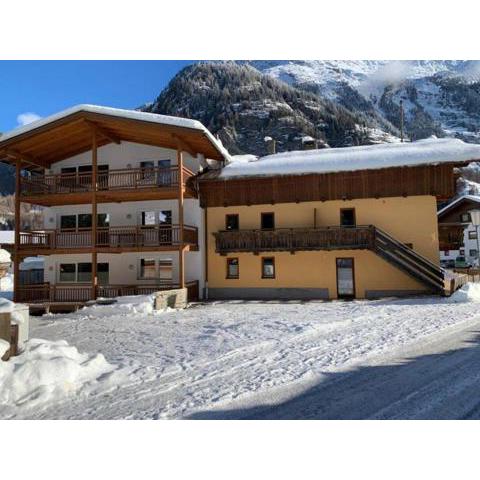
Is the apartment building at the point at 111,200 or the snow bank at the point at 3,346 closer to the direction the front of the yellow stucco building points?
the snow bank

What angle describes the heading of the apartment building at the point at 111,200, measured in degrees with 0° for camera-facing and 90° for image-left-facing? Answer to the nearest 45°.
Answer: approximately 0°

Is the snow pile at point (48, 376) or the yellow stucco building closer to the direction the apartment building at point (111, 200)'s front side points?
the snow pile

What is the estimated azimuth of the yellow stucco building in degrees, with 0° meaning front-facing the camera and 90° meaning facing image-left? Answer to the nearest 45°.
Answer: approximately 0°

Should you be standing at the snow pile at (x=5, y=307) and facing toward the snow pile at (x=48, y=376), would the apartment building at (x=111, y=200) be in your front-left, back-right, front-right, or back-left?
back-left

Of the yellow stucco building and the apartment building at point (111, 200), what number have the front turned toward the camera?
2

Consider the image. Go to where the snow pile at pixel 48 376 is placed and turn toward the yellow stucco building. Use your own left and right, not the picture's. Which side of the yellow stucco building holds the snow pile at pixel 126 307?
left

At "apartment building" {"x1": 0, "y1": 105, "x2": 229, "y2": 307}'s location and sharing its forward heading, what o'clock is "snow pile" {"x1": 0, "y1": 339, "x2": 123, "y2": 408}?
The snow pile is roughly at 12 o'clock from the apartment building.

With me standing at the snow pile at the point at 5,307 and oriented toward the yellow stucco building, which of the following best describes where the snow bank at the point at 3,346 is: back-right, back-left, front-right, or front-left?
back-right
